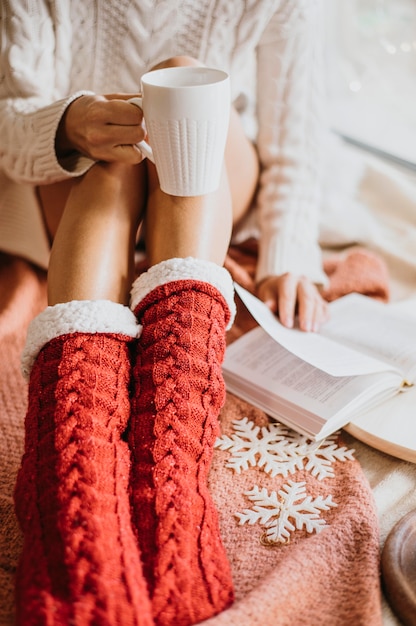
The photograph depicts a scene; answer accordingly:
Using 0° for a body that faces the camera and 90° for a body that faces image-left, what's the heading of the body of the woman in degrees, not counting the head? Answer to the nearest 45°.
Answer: approximately 0°
